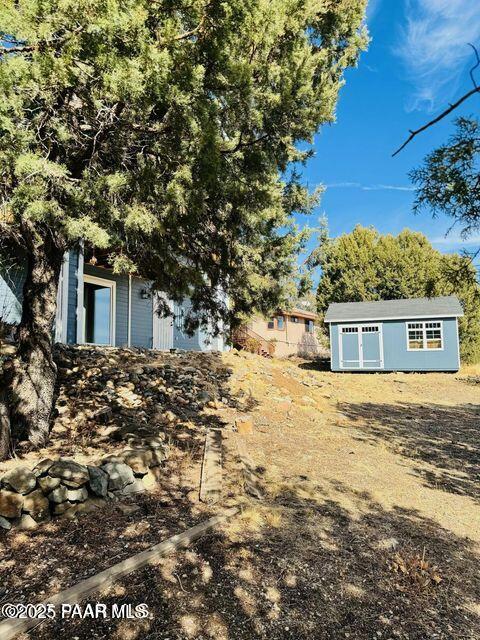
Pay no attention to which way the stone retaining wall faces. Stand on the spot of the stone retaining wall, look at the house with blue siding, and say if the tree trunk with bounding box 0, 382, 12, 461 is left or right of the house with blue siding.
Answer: left

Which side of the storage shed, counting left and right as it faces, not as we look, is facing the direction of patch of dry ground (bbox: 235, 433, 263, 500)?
front

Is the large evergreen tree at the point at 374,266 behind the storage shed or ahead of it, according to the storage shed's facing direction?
behind

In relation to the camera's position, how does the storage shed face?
facing the viewer

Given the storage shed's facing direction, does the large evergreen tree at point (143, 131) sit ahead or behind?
ahead

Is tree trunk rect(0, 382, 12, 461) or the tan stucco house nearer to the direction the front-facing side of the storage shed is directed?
the tree trunk

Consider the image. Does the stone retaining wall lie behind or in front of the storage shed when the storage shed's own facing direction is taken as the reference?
in front

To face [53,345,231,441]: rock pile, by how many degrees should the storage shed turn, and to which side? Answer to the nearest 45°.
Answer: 0° — it already faces it

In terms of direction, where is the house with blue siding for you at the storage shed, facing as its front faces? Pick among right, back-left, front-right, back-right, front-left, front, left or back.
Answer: front-right

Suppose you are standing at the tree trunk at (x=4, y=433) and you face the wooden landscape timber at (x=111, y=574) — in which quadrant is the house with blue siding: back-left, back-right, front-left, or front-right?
back-left
